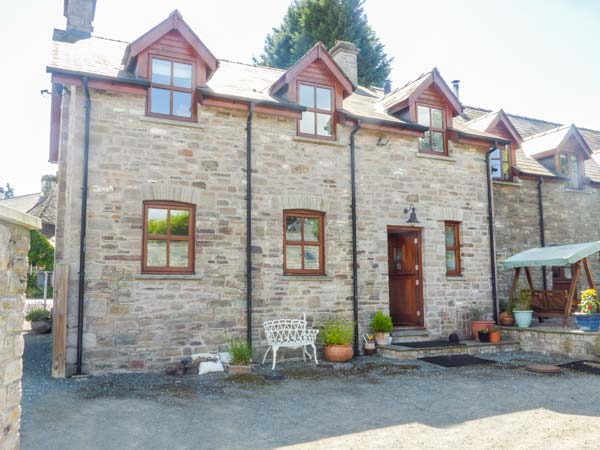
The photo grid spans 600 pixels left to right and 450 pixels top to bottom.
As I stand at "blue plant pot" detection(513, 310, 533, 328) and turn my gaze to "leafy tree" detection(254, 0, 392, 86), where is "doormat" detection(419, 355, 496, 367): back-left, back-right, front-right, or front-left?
back-left

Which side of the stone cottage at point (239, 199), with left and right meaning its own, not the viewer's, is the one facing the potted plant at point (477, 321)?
left

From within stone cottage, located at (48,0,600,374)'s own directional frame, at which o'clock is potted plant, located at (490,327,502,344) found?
The potted plant is roughly at 10 o'clock from the stone cottage.

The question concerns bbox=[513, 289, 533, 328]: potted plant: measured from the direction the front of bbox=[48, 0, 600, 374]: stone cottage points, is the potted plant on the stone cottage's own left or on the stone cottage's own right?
on the stone cottage's own left

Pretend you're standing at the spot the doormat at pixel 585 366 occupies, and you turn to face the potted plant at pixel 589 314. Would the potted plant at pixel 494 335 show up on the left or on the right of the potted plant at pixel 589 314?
left

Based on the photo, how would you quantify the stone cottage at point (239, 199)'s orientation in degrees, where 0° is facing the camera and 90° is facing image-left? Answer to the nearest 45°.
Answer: approximately 315°

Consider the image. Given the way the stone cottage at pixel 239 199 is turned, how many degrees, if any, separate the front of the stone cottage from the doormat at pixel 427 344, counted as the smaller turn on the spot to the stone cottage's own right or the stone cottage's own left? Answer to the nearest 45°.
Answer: approximately 45° to the stone cottage's own left

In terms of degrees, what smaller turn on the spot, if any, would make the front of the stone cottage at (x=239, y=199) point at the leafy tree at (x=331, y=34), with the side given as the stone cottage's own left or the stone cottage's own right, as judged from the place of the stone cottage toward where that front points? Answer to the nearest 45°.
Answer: approximately 135° to the stone cottage's own left

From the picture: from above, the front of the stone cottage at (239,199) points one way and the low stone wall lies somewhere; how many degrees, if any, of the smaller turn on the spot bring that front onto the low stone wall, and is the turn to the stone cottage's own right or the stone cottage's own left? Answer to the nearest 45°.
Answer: approximately 45° to the stone cottage's own left

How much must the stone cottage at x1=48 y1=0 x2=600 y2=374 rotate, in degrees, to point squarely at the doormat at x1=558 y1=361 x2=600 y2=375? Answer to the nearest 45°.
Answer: approximately 45° to its left

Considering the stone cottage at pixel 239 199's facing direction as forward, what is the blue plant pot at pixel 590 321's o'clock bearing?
The blue plant pot is roughly at 10 o'clock from the stone cottage.
